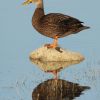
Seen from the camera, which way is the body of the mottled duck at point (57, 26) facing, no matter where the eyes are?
to the viewer's left
